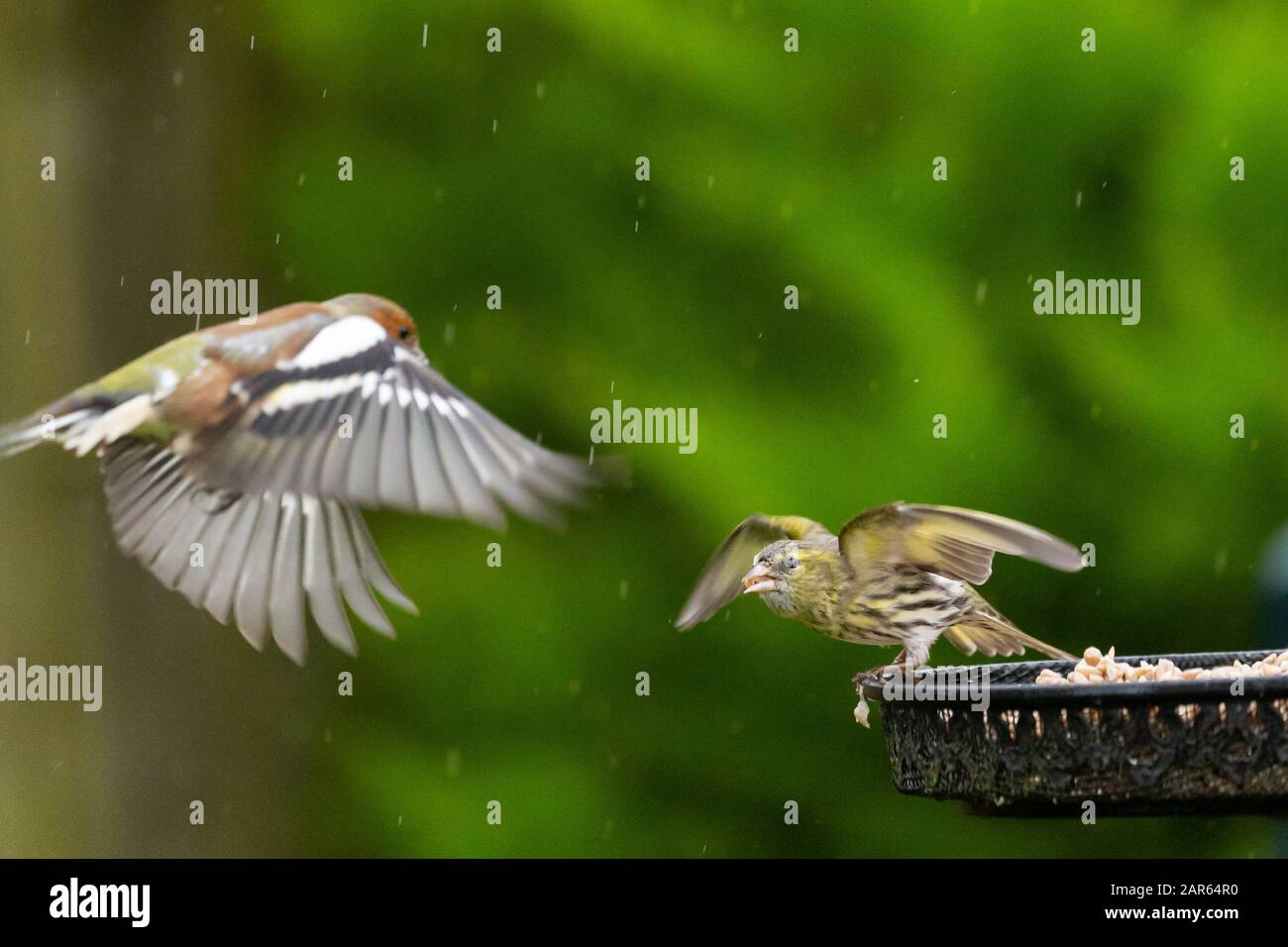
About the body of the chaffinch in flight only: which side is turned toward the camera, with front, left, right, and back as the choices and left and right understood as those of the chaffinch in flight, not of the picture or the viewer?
right

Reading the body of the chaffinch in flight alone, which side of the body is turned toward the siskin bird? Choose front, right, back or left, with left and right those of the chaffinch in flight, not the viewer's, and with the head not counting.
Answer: front

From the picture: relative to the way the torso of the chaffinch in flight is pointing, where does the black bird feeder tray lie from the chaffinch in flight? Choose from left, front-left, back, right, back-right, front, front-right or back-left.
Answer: front-right
